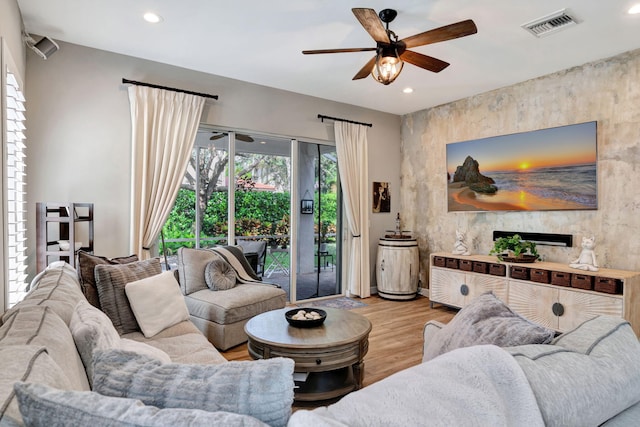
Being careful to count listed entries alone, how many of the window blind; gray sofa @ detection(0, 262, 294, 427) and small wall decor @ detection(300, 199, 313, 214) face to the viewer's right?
2

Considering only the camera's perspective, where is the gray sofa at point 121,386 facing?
facing to the right of the viewer

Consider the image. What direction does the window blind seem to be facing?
to the viewer's right

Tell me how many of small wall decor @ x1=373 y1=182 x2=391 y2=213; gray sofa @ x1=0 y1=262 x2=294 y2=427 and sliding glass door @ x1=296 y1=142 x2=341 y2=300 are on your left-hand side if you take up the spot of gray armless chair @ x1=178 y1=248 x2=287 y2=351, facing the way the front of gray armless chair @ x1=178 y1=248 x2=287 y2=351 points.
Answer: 2

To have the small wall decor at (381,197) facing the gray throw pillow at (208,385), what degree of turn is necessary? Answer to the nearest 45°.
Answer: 0° — it already faces it

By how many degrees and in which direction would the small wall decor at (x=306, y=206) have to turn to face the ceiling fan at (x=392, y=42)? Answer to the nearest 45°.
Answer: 0° — it already faces it

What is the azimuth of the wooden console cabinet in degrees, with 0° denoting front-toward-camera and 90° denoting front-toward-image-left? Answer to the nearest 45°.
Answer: approximately 45°

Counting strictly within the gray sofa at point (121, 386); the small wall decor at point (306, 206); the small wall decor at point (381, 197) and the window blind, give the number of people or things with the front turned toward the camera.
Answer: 2

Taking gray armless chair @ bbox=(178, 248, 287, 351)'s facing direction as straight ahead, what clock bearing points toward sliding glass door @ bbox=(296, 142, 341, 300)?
The sliding glass door is roughly at 9 o'clock from the gray armless chair.
